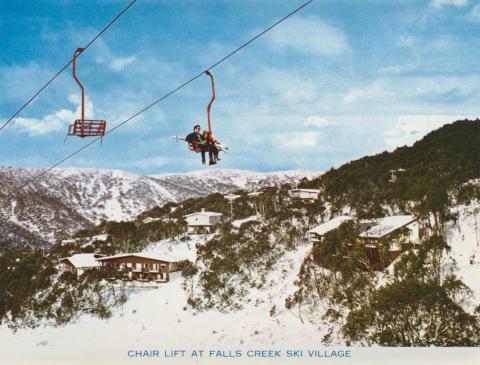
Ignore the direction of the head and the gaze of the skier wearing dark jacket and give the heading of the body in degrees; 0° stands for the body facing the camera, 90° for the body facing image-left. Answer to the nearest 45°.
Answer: approximately 315°

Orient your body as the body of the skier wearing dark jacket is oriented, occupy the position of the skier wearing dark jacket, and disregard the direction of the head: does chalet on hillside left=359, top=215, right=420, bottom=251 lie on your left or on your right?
on your left
